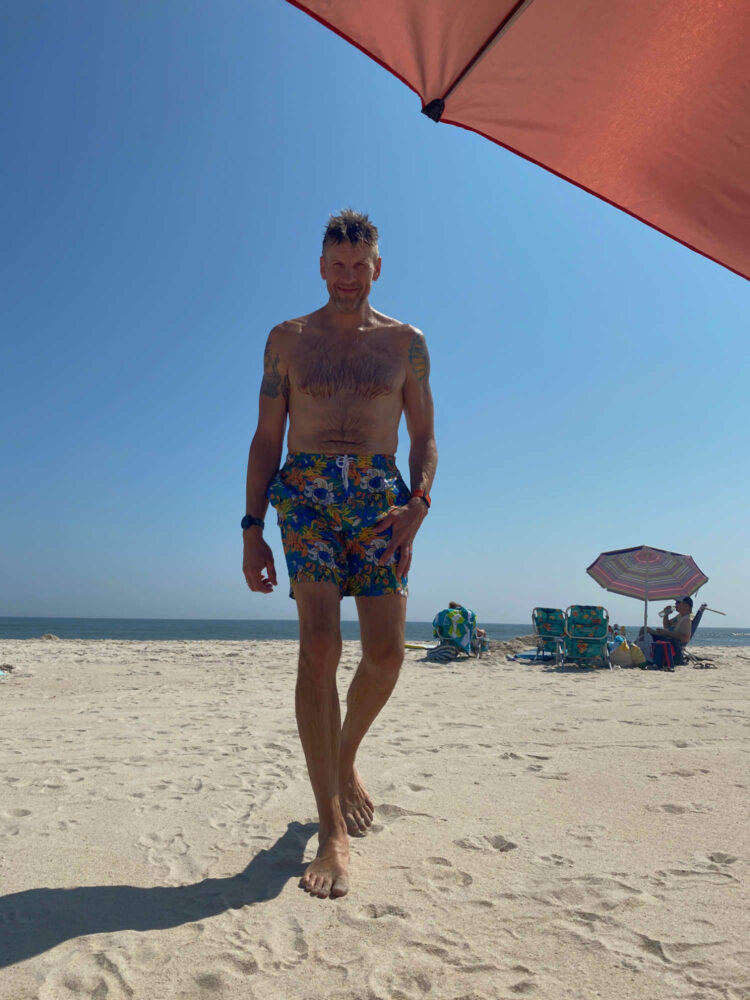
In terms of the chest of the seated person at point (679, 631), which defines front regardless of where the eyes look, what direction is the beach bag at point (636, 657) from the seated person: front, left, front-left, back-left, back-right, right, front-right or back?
front-left

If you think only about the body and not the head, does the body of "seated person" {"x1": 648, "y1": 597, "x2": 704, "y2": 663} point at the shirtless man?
no

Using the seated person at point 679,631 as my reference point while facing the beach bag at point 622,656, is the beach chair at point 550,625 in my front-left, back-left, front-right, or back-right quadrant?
front-right

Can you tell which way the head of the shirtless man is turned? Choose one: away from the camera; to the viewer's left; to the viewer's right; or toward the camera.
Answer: toward the camera

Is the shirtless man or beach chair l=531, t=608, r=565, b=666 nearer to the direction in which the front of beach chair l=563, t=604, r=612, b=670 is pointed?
the beach chair

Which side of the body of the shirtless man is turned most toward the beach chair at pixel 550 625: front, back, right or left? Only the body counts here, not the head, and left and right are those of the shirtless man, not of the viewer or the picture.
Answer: back

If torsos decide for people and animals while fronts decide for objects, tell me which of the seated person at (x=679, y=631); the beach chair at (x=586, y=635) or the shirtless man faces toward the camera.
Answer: the shirtless man

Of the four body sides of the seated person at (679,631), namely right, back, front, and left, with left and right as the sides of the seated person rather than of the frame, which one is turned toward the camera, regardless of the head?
left

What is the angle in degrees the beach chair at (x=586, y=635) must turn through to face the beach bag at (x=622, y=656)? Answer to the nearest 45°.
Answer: approximately 45° to its right

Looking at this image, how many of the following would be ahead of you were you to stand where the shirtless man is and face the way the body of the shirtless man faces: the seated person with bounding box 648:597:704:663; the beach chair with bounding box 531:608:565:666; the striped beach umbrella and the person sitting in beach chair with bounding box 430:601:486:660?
0

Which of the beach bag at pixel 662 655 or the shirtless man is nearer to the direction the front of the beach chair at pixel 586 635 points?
the beach bag

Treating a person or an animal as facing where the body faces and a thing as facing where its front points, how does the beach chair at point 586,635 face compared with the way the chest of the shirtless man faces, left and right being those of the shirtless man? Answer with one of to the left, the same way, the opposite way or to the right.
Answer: the opposite way

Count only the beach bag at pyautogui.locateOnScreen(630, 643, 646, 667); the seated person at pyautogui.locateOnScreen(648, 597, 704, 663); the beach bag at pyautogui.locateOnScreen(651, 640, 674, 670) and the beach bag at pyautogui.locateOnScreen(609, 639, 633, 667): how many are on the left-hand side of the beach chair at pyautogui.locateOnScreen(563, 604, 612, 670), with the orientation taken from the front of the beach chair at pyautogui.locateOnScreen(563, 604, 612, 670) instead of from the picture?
0

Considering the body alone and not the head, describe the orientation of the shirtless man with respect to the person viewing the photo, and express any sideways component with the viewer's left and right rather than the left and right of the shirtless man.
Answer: facing the viewer

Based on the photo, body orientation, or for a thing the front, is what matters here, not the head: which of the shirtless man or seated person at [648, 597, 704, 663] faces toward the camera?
the shirtless man

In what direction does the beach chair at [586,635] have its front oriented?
away from the camera

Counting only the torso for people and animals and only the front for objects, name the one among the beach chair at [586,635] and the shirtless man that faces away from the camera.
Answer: the beach chair

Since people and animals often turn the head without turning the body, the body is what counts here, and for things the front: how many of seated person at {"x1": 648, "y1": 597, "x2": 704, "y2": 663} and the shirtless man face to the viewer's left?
1

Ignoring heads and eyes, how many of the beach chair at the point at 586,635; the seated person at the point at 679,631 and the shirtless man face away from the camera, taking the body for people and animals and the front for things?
1
